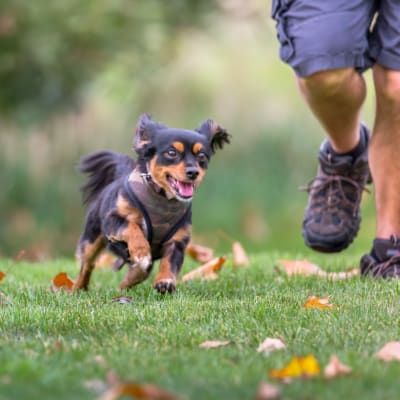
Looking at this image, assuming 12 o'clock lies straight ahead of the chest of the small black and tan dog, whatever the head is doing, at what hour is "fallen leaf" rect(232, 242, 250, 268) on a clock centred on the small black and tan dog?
The fallen leaf is roughly at 8 o'clock from the small black and tan dog.

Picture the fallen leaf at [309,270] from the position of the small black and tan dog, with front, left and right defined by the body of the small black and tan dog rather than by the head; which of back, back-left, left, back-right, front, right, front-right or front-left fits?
left

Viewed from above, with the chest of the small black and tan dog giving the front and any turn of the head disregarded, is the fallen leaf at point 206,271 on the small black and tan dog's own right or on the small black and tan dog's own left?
on the small black and tan dog's own left

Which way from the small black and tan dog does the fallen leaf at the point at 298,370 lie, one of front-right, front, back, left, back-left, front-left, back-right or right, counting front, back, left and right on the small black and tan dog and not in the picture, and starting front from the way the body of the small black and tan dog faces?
front-right

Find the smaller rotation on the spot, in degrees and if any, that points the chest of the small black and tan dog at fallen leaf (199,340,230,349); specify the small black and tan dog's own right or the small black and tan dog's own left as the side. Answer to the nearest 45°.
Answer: approximately 45° to the small black and tan dog's own right

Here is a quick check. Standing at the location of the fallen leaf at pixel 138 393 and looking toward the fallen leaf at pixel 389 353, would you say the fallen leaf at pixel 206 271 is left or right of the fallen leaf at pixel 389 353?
left

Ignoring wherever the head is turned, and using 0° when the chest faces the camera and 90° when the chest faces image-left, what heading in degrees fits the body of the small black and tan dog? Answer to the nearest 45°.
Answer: approximately 315°

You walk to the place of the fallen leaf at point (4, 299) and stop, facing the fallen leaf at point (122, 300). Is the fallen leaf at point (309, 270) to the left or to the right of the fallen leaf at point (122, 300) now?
left

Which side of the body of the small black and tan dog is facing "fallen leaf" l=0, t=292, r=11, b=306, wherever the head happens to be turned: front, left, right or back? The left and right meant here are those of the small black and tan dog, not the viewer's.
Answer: right

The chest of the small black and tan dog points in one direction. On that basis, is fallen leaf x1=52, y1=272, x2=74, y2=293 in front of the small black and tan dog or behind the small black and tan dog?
behind
